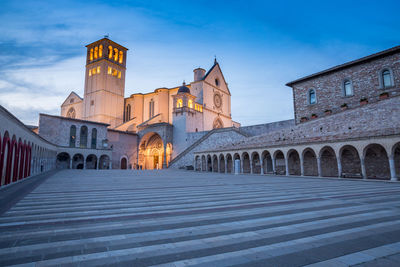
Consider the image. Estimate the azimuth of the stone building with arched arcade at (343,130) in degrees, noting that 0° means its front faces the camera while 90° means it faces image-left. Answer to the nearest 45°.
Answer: approximately 45°
